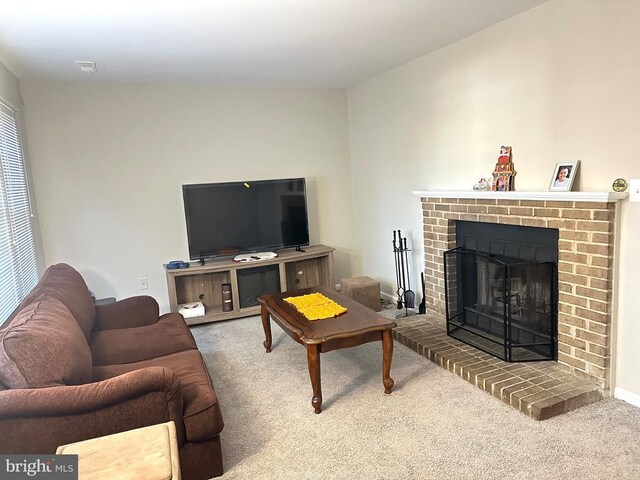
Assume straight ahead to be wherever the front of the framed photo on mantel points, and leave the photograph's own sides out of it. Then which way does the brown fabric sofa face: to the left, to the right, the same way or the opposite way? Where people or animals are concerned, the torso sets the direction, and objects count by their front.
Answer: the opposite way

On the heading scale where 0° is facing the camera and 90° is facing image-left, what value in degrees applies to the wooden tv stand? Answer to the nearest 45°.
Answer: approximately 0°

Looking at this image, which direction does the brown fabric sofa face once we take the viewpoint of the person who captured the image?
facing to the right of the viewer

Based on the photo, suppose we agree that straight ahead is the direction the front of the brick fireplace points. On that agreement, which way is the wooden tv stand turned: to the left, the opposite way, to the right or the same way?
to the left

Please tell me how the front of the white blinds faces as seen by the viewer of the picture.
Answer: facing to the right of the viewer

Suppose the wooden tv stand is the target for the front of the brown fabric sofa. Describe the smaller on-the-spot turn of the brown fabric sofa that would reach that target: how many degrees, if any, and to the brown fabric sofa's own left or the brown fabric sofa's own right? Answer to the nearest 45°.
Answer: approximately 45° to the brown fabric sofa's own left

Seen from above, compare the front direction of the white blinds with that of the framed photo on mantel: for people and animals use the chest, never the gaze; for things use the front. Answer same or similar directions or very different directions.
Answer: very different directions

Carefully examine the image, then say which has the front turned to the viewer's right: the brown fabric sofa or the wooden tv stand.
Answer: the brown fabric sofa
